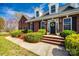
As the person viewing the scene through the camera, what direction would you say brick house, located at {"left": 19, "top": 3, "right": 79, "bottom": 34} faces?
facing the viewer and to the left of the viewer

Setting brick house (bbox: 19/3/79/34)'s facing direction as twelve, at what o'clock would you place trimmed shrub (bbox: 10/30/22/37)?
The trimmed shrub is roughly at 1 o'clock from the brick house.

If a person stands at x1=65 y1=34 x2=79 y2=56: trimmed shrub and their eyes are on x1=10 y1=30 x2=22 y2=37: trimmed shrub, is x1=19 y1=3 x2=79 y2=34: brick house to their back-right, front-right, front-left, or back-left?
front-right

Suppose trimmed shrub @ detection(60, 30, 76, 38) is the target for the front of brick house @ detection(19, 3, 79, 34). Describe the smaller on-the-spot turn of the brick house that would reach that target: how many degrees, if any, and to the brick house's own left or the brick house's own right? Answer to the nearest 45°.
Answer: approximately 90° to the brick house's own left

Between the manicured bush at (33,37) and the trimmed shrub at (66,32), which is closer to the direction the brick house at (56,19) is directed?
the manicured bush

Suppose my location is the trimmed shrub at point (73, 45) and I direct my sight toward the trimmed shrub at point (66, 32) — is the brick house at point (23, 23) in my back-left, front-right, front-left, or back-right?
front-left
